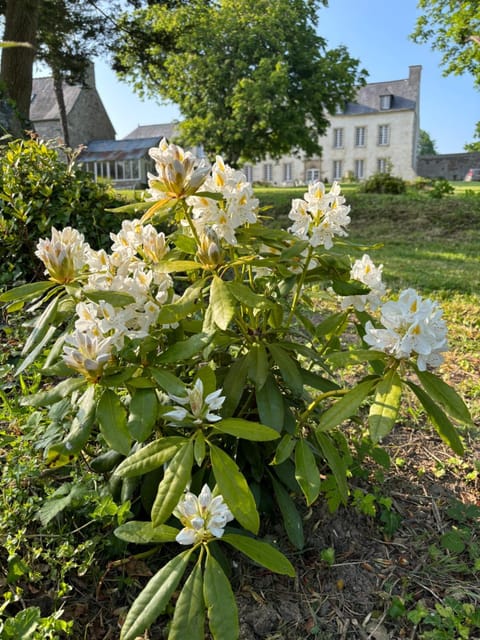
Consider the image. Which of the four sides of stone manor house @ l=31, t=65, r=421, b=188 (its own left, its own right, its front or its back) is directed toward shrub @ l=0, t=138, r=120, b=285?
front

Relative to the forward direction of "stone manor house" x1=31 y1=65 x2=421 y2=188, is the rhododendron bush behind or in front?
in front

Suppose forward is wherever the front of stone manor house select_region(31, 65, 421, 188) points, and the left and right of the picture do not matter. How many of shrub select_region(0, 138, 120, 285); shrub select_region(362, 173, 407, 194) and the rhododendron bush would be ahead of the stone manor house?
3

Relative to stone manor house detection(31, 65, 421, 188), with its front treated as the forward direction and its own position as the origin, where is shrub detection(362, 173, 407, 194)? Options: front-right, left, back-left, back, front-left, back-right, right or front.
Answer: front

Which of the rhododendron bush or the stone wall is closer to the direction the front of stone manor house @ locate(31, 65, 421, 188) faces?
the rhododendron bush

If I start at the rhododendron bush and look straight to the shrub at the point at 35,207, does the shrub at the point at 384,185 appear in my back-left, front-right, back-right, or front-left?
front-right

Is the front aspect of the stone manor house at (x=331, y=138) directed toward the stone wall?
no
